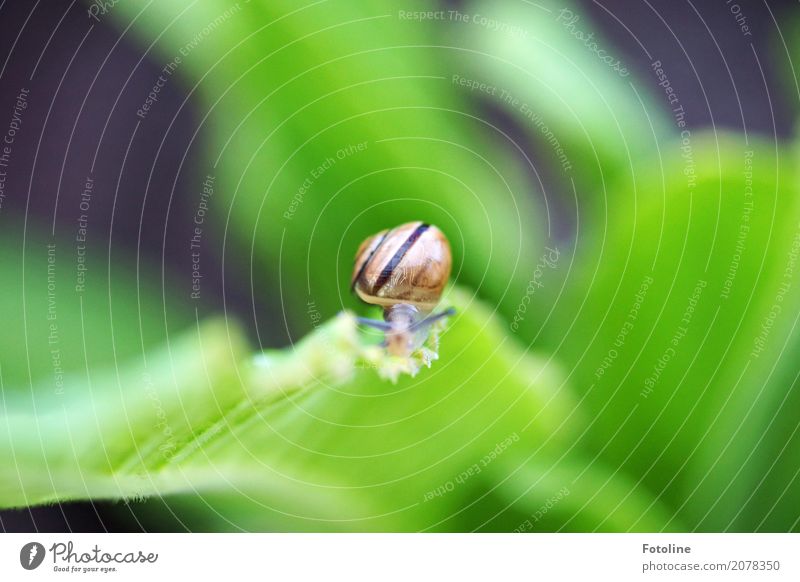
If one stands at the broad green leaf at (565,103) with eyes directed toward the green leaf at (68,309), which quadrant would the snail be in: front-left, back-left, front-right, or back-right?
front-left

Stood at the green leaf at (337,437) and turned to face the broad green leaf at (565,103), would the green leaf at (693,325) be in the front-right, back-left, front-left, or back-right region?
front-right

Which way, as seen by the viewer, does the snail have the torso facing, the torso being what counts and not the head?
toward the camera

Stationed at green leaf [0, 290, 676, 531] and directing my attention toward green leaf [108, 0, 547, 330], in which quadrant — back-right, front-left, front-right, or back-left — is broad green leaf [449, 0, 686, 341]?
front-right
